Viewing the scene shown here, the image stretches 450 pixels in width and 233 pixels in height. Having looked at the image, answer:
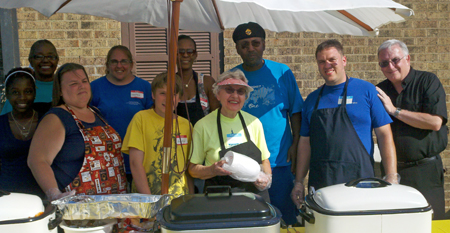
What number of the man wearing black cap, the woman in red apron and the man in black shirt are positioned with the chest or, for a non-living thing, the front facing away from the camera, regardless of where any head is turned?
0

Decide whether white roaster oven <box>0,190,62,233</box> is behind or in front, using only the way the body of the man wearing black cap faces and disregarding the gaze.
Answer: in front

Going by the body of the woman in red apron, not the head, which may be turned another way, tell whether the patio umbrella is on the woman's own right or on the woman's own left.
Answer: on the woman's own left

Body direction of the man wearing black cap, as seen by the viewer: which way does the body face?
toward the camera

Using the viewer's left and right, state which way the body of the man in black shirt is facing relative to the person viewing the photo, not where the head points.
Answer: facing the viewer and to the left of the viewer

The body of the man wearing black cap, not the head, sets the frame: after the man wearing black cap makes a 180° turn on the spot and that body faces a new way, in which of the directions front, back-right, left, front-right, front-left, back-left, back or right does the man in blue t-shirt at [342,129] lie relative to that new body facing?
back-right

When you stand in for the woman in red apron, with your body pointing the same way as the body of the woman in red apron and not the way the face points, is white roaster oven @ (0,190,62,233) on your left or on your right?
on your right

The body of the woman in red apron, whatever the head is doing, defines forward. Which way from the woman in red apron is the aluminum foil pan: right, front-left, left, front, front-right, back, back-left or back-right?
front-right

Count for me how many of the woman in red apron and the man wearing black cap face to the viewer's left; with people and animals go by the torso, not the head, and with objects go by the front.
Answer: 0

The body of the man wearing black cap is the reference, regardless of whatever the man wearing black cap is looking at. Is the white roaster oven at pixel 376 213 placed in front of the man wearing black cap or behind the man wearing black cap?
in front

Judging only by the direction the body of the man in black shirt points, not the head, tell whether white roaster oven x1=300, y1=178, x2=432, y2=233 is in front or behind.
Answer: in front

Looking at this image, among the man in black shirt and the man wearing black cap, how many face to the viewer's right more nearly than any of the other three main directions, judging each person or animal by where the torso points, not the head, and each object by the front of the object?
0

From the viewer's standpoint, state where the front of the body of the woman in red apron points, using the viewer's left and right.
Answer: facing the viewer and to the right of the viewer

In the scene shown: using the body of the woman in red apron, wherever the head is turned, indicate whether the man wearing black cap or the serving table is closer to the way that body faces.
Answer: the serving table

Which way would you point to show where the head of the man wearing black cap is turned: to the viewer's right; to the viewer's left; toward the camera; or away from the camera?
toward the camera
